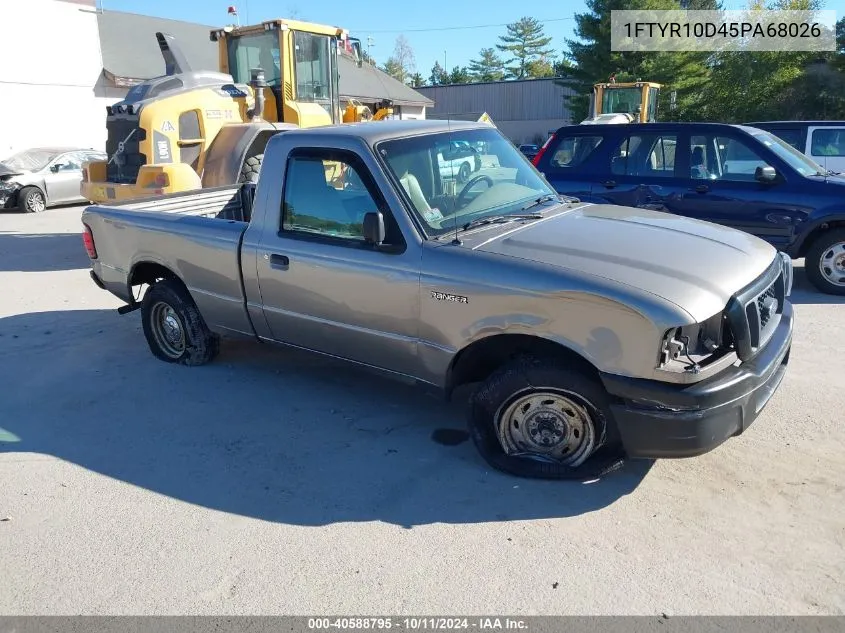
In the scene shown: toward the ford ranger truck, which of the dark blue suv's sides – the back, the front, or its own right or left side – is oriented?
right

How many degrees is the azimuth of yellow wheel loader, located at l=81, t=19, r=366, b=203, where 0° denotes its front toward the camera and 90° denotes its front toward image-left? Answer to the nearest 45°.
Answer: approximately 225°

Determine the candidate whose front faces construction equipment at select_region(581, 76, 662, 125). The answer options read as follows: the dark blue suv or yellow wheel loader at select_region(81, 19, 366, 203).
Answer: the yellow wheel loader

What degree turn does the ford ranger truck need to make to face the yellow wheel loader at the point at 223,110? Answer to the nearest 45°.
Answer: approximately 180°

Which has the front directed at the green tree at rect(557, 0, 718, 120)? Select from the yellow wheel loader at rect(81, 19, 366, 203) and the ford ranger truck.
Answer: the yellow wheel loader

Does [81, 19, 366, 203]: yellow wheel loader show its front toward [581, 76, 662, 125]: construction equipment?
yes

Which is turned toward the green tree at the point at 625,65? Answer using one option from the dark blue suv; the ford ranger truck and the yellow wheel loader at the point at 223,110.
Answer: the yellow wheel loader

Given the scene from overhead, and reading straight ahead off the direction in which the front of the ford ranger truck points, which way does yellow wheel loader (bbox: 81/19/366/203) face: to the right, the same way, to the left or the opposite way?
to the left

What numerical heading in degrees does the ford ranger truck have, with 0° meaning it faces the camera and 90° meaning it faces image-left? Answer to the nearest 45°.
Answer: approximately 315°

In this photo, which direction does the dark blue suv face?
to the viewer's right

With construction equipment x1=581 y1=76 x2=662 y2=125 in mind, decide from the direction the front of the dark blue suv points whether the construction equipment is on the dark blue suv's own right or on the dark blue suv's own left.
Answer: on the dark blue suv's own left

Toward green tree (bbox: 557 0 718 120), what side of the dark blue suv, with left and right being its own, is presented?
left

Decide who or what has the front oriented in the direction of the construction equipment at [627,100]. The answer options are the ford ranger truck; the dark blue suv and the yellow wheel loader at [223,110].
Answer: the yellow wheel loader
